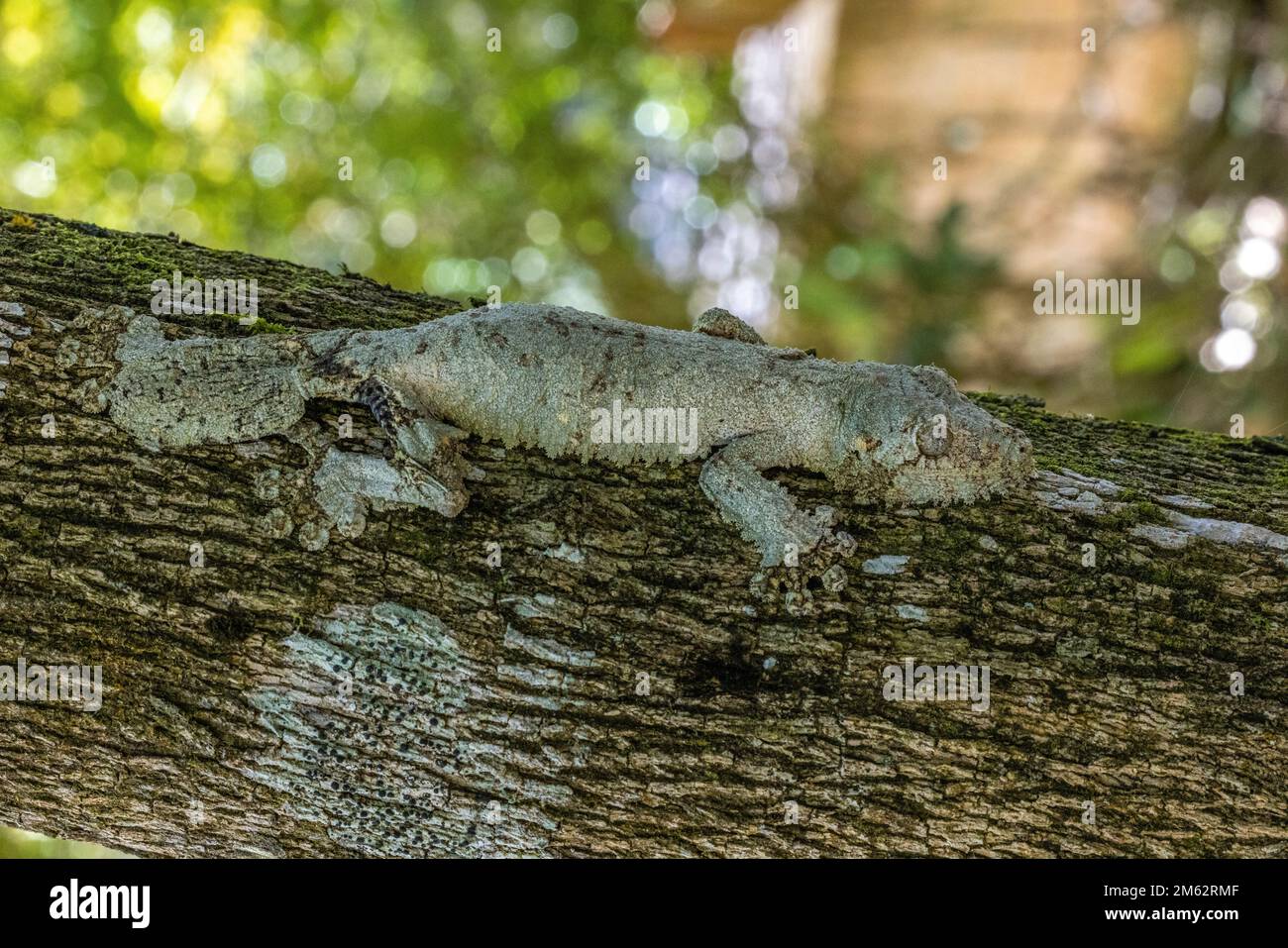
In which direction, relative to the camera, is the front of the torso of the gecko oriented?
to the viewer's right
